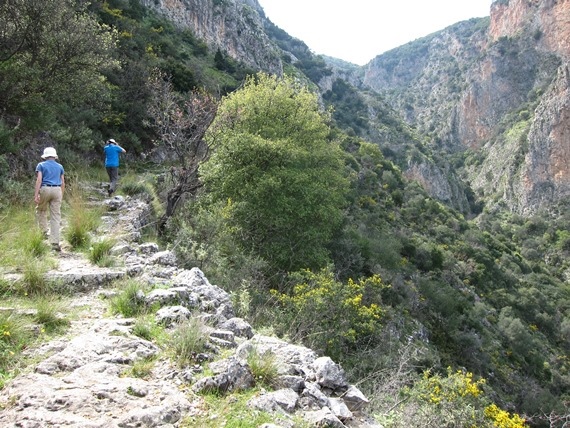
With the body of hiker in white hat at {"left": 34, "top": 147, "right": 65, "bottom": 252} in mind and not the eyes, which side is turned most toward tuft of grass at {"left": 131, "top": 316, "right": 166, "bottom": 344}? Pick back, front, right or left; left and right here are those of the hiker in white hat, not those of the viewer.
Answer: back

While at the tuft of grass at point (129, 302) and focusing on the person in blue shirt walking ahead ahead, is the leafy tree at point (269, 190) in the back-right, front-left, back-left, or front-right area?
front-right

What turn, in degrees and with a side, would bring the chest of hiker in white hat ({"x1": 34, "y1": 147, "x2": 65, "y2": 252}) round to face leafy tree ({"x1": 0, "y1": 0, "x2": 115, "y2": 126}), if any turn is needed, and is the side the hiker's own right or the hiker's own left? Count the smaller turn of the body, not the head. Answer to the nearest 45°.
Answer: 0° — they already face it

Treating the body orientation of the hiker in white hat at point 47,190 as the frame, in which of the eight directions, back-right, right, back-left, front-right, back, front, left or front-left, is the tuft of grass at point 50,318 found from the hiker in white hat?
back

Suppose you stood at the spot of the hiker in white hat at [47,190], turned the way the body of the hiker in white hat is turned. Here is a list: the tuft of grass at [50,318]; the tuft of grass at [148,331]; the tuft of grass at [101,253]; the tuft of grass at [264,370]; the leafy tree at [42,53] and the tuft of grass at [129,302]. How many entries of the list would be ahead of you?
1

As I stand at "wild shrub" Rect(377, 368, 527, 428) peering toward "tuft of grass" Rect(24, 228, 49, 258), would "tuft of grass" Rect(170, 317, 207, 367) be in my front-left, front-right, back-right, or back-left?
front-left

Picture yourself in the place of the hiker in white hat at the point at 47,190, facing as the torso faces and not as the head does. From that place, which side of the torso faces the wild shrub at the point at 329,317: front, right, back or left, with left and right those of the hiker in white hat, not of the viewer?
right

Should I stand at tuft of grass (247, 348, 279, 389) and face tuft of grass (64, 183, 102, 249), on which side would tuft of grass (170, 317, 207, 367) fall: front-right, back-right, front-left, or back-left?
front-left

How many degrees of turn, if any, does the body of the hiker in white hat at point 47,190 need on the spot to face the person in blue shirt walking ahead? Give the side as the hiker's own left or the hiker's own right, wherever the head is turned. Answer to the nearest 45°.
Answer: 0° — they already face them

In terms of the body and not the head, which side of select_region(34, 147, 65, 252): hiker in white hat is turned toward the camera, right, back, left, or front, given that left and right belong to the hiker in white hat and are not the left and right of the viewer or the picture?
back

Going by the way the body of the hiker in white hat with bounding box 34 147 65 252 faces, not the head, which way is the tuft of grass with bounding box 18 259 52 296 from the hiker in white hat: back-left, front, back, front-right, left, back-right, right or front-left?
back

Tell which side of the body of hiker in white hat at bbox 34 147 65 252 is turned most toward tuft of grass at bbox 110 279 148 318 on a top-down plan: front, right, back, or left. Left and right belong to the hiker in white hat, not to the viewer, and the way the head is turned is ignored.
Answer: back

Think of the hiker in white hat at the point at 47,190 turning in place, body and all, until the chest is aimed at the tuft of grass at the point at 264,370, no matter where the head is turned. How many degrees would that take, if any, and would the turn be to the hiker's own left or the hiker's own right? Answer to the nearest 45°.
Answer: approximately 180°
